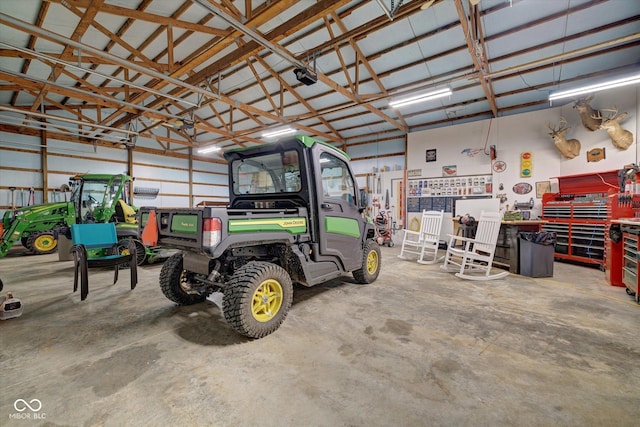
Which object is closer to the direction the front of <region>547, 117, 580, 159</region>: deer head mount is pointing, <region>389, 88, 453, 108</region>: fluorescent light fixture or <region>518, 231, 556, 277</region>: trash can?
the fluorescent light fixture

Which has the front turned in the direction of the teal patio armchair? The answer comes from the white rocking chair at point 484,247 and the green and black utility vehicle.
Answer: the white rocking chair

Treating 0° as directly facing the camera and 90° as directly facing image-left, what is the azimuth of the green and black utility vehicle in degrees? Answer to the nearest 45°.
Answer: approximately 225°

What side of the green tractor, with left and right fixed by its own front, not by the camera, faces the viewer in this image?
left

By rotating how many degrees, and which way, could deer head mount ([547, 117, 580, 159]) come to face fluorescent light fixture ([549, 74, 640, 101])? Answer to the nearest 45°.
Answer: approximately 45° to its left

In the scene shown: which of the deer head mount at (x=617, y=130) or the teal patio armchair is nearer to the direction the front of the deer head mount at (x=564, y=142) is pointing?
the teal patio armchair

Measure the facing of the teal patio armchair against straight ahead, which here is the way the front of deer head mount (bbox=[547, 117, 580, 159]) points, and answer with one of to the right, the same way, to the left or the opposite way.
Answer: the opposite way

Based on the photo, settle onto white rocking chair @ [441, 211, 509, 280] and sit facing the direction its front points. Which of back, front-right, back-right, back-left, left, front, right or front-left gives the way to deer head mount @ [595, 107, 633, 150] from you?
back

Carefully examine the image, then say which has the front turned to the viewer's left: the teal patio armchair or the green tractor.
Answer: the green tractor

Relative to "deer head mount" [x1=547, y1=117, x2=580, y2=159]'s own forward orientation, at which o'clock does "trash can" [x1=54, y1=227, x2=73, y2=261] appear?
The trash can is roughly at 12 o'clock from the deer head mount.

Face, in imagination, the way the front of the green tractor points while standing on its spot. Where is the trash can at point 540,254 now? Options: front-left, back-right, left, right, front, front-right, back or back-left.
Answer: back-left

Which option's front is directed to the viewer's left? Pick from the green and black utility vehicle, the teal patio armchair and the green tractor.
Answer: the green tractor
